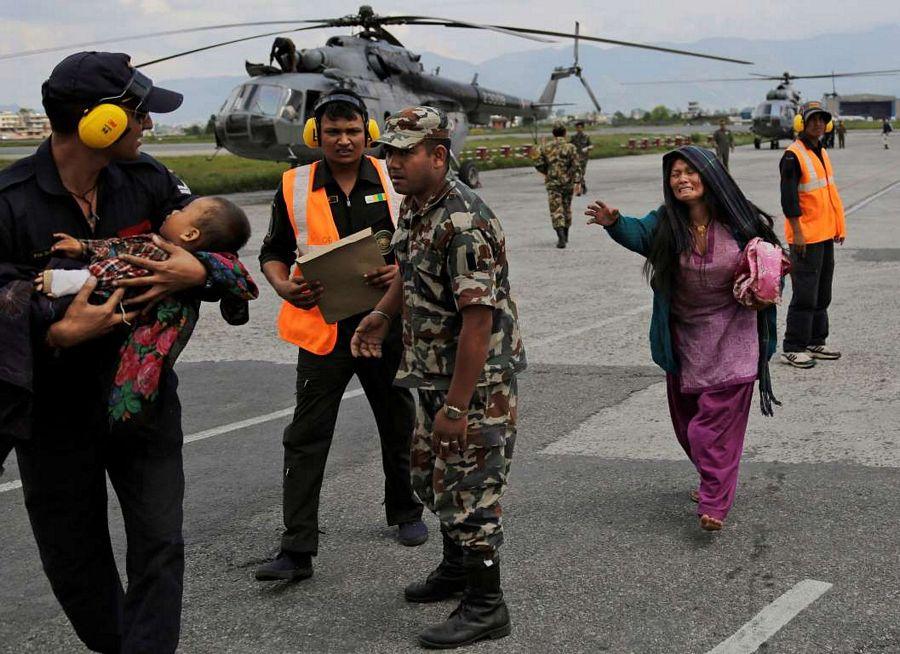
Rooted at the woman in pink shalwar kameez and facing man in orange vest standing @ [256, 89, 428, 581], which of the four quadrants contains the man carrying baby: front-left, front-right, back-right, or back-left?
front-left

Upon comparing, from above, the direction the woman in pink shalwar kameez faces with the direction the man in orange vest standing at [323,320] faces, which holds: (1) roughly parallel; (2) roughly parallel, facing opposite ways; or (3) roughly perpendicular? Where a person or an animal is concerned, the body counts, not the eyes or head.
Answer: roughly parallel

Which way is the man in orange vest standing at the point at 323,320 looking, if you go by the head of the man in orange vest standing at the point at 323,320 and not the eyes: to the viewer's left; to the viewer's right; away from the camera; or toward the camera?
toward the camera

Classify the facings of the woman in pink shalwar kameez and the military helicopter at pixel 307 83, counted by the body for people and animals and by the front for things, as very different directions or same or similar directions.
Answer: same or similar directions

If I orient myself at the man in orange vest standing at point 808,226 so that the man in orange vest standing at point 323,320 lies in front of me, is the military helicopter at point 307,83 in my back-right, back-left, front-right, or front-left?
back-right

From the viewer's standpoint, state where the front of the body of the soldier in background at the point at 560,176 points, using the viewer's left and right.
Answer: facing away from the viewer

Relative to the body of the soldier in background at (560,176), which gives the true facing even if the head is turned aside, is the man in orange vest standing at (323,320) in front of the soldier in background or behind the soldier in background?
behind

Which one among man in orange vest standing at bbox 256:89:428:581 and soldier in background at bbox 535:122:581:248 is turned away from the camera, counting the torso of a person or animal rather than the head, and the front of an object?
the soldier in background

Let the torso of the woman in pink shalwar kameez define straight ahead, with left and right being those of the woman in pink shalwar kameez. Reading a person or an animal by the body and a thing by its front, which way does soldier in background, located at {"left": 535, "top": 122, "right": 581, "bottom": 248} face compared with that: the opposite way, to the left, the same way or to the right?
the opposite way

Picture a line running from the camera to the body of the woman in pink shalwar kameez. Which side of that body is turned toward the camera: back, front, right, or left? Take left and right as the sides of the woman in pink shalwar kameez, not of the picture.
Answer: front

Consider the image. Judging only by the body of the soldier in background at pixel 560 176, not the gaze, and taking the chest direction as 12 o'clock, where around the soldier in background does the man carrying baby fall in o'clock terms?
The man carrying baby is roughly at 6 o'clock from the soldier in background.

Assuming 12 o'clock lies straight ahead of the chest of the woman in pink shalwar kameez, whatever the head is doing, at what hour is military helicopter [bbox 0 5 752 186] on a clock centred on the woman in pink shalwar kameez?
The military helicopter is roughly at 5 o'clock from the woman in pink shalwar kameez.

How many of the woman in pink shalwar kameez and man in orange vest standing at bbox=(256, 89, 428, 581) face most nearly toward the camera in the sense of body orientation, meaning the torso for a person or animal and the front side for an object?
2

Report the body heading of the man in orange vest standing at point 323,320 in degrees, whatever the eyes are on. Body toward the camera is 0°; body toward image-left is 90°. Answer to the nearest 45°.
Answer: approximately 0°

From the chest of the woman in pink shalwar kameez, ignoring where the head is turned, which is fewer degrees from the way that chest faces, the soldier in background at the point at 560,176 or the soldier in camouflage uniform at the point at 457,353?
the soldier in camouflage uniform

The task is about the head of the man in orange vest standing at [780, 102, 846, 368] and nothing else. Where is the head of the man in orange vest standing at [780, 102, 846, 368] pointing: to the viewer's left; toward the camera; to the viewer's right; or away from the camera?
toward the camera
